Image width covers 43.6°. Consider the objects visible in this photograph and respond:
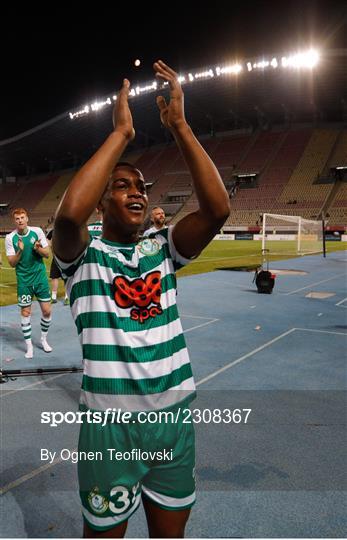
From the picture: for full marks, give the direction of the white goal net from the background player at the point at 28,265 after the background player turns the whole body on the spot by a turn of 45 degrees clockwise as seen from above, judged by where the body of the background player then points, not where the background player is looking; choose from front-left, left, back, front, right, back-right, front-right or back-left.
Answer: back

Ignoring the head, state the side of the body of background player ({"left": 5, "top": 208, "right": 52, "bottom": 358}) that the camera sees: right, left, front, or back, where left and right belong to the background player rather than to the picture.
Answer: front
